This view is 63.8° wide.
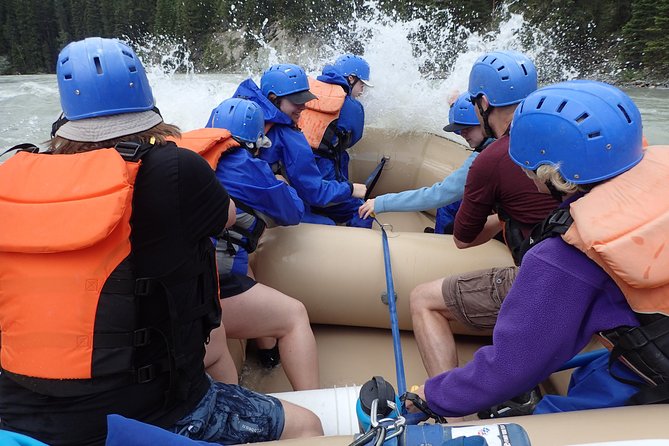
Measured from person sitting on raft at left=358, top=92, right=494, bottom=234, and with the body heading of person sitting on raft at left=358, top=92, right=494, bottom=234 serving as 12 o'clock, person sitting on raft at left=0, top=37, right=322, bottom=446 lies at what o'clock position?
person sitting on raft at left=0, top=37, right=322, bottom=446 is roughly at 10 o'clock from person sitting on raft at left=358, top=92, right=494, bottom=234.

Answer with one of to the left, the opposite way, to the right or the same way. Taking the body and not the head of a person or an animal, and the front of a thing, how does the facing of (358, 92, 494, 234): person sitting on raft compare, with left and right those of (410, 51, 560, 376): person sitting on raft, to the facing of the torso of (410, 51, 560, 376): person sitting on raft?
the same way

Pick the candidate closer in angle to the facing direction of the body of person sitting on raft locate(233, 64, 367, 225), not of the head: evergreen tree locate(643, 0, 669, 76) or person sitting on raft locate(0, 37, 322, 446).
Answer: the evergreen tree

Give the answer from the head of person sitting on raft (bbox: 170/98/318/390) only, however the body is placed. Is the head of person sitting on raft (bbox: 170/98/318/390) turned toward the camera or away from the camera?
away from the camera

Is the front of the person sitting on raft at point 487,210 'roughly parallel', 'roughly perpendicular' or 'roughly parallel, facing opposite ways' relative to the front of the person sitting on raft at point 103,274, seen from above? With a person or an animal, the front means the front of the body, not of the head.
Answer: roughly perpendicular

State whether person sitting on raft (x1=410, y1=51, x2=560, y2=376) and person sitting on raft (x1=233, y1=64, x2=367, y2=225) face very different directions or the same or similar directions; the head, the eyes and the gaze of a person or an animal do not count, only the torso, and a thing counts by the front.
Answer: very different directions

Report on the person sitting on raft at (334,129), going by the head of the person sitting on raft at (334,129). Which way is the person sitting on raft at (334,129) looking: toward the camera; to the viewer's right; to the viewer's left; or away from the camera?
to the viewer's right

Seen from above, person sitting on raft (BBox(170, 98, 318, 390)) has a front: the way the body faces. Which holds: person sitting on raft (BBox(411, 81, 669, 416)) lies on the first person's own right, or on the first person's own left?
on the first person's own right

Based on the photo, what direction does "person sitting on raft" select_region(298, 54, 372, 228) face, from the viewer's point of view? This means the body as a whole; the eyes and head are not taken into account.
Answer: to the viewer's right

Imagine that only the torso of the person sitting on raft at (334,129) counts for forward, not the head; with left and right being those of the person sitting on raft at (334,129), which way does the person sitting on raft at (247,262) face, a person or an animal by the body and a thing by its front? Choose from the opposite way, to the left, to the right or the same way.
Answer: the same way

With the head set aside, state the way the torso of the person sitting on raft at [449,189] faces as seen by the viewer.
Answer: to the viewer's left

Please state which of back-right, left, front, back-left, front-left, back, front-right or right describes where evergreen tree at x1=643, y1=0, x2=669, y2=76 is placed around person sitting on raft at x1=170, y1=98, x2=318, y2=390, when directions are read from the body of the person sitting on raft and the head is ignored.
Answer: front-left

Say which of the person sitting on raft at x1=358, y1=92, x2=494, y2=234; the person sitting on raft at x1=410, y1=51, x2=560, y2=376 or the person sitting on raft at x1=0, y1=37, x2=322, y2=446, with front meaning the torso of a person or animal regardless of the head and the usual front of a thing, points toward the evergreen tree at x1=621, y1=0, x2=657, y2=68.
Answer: the person sitting on raft at x1=0, y1=37, x2=322, y2=446

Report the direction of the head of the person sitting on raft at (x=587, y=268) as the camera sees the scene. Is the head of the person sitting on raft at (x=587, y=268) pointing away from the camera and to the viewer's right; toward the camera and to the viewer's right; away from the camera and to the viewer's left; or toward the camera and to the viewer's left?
away from the camera and to the viewer's left

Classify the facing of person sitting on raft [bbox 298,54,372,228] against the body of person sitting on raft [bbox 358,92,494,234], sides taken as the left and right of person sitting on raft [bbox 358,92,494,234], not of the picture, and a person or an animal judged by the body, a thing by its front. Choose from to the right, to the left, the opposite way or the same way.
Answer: the opposite way

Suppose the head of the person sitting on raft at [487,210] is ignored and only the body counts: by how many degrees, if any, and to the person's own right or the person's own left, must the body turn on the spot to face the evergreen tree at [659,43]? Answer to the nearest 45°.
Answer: approximately 90° to the person's own right
